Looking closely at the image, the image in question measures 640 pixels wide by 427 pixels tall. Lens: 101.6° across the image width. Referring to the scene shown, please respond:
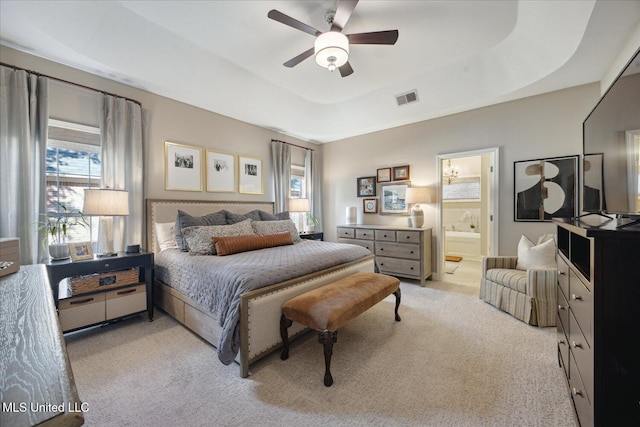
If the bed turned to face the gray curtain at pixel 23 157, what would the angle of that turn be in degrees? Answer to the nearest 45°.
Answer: approximately 135° to its right

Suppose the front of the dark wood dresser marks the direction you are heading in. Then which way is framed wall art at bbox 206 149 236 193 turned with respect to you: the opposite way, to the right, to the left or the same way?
the opposite way

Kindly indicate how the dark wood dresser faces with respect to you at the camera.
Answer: facing to the left of the viewer

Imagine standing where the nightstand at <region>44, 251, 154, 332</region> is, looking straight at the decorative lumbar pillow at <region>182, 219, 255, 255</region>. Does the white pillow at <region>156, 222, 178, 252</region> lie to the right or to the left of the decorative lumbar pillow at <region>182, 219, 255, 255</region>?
left

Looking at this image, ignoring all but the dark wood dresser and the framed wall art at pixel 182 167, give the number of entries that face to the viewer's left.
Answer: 1

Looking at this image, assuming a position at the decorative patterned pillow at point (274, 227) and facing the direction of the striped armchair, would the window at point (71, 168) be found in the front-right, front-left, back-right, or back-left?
back-right

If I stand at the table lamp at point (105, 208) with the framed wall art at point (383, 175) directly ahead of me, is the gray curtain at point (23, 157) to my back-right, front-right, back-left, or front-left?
back-left

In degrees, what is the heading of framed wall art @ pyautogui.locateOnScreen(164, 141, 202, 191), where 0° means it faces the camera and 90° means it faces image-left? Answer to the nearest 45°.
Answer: approximately 315°

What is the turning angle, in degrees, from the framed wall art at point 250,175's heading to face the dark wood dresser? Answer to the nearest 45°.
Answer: approximately 45° to its right
